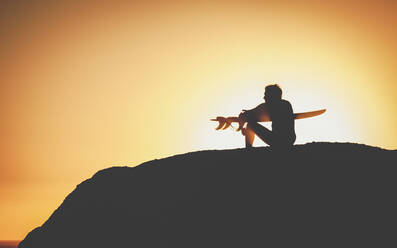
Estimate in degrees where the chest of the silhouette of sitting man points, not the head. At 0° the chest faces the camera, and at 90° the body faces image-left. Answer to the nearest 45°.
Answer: approximately 90°
